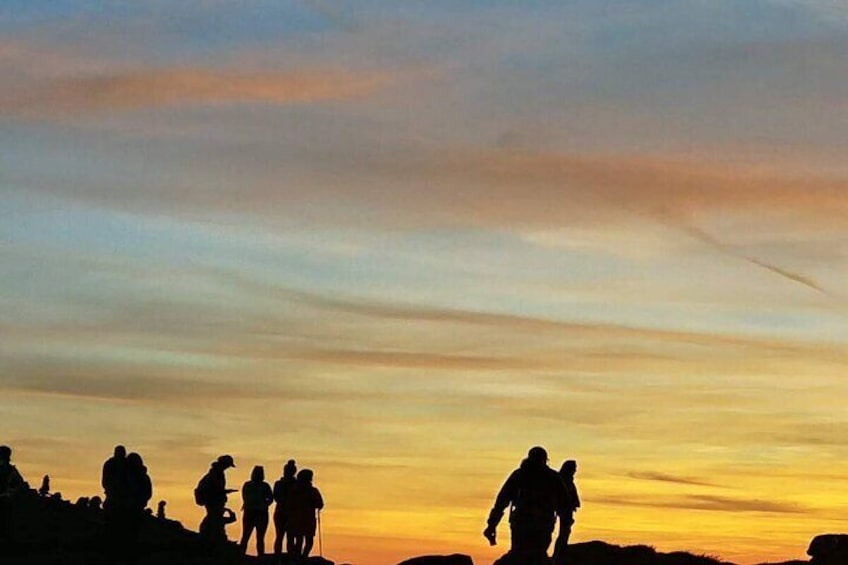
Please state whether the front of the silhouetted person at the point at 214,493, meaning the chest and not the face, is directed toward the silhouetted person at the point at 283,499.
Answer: yes

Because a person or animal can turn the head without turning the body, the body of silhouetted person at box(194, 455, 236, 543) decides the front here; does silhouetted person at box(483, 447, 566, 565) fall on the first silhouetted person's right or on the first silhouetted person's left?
on the first silhouetted person's right

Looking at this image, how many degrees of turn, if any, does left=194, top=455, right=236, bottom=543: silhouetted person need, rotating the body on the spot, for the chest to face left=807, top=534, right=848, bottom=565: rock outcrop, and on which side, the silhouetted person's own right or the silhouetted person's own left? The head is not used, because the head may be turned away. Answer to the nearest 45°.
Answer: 0° — they already face it

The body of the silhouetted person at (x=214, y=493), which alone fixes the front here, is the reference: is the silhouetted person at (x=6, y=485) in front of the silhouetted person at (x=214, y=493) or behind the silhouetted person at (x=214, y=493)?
behind

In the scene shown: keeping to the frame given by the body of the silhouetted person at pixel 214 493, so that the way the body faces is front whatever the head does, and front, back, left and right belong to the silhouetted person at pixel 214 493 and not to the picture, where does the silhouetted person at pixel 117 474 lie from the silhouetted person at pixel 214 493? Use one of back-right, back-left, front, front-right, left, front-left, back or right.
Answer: back-right

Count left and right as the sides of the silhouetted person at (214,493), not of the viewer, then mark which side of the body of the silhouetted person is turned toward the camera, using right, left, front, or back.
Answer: right
